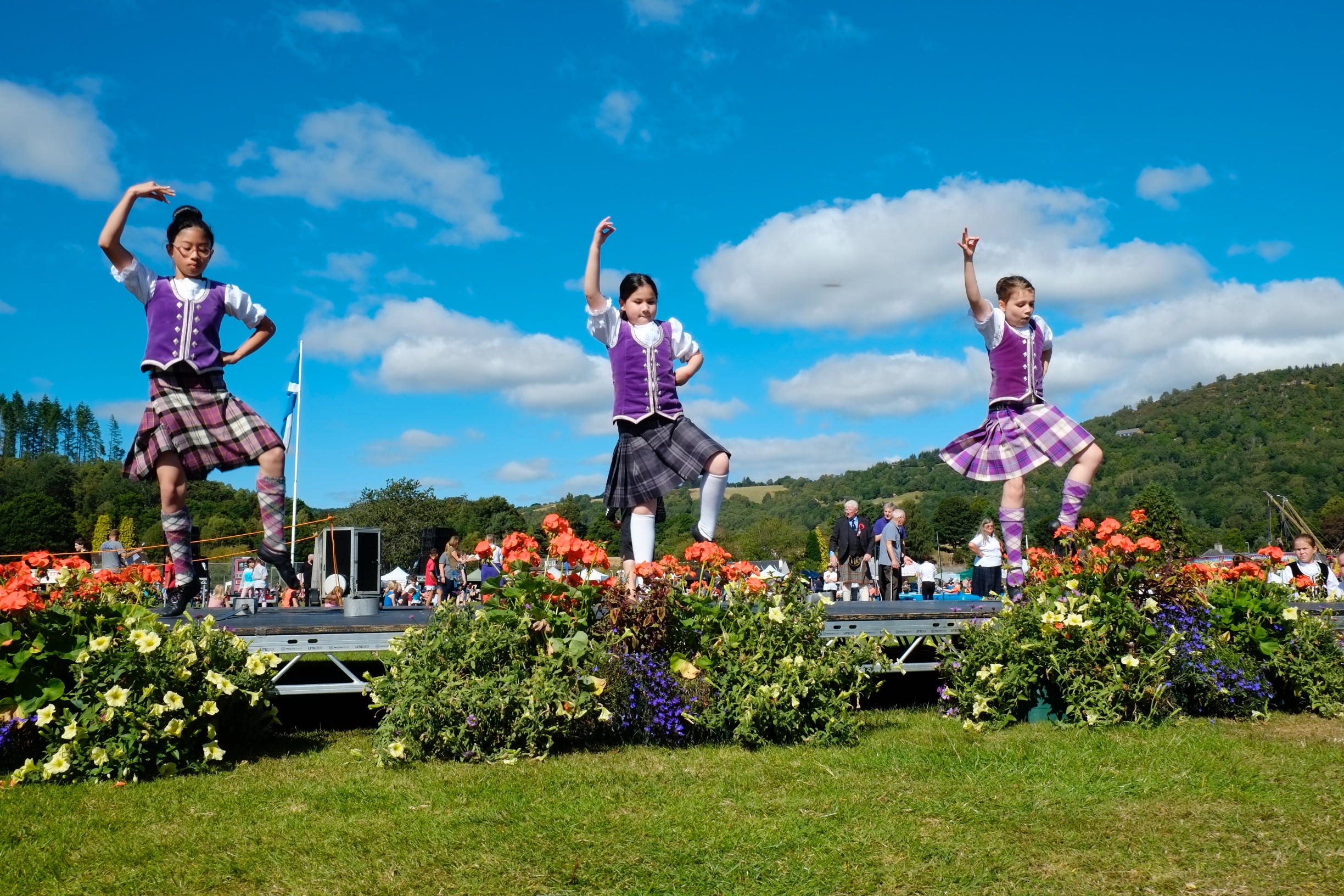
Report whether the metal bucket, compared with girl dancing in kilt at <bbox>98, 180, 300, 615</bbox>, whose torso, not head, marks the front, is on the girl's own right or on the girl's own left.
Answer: on the girl's own left

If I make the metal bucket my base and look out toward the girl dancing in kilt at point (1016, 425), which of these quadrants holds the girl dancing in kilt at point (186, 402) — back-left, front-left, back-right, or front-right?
back-right

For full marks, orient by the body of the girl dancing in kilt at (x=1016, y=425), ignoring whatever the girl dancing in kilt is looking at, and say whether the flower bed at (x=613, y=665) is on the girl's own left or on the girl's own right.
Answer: on the girl's own right

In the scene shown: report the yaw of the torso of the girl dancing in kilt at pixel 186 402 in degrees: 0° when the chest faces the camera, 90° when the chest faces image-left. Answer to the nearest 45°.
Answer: approximately 0°

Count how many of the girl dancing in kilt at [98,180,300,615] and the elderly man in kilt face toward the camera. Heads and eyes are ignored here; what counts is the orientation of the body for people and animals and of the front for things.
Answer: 2

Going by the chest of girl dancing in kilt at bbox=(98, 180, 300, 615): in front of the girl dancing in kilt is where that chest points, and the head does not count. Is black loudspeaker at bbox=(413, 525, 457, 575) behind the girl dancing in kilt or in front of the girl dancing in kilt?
behind
